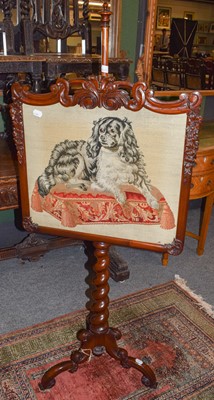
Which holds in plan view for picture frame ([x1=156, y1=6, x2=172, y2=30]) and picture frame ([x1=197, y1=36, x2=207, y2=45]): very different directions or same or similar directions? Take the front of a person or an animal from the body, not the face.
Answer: same or similar directions

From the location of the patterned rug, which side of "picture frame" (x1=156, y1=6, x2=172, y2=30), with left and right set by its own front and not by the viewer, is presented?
front

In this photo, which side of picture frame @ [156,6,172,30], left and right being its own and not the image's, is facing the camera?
front

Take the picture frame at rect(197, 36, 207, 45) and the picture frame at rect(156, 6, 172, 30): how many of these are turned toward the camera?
2

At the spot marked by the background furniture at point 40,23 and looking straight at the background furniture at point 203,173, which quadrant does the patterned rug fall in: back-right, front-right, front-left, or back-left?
front-right

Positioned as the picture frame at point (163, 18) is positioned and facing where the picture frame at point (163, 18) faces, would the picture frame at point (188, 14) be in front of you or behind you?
behind

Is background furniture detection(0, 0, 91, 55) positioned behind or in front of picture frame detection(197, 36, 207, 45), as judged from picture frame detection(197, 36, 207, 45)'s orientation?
in front

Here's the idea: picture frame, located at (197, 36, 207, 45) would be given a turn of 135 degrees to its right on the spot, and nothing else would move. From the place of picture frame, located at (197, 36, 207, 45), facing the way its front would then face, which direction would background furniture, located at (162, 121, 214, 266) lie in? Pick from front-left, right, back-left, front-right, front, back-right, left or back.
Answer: back-left

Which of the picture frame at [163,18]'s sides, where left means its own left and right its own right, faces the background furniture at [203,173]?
front
